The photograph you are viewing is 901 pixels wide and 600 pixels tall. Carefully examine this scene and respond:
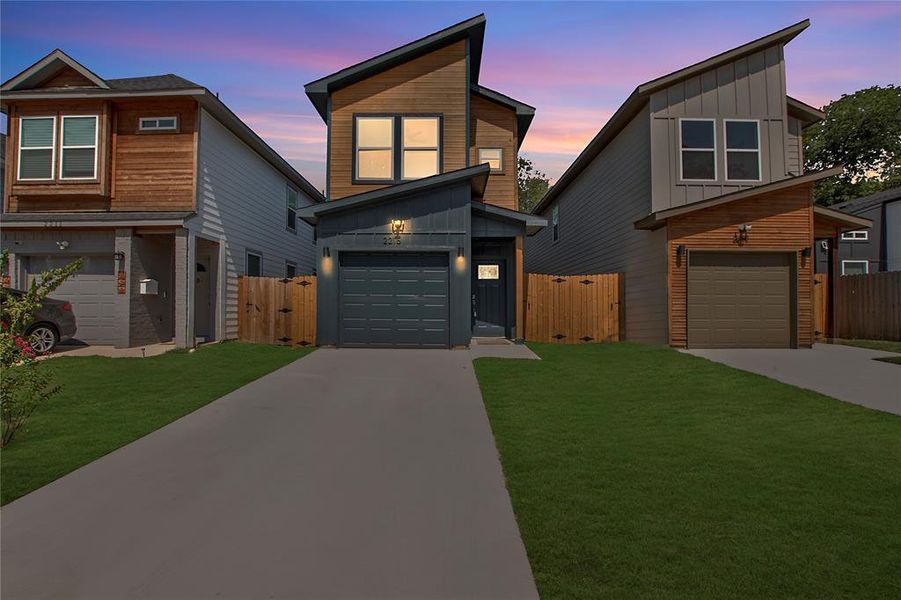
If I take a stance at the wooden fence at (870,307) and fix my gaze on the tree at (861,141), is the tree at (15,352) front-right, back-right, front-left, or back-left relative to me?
back-left

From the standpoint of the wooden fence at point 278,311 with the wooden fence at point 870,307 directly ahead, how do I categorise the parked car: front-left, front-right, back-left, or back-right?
back-right

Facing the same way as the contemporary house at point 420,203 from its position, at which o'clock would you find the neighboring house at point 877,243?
The neighboring house is roughly at 8 o'clock from the contemporary house.

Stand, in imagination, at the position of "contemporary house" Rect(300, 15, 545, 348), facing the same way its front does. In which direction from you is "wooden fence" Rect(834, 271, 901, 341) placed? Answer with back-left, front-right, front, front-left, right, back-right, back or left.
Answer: left

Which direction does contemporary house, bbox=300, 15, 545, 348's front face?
toward the camera

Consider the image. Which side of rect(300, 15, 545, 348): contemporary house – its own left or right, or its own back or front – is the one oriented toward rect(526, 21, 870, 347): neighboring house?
left

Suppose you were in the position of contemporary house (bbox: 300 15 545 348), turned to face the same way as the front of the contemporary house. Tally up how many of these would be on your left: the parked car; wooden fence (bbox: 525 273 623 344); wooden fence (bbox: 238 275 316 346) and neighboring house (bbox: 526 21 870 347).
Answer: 2

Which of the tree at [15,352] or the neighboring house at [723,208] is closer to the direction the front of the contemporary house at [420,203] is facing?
the tree

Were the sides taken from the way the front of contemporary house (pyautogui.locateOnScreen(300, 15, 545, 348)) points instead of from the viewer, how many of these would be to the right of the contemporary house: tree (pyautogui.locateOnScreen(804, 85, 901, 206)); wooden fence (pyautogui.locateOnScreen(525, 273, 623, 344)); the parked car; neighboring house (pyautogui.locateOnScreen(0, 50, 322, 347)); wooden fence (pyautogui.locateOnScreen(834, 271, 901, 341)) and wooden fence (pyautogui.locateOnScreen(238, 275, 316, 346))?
3

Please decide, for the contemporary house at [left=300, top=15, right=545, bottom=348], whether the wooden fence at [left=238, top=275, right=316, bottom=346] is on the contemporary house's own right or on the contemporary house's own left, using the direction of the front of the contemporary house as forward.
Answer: on the contemporary house's own right

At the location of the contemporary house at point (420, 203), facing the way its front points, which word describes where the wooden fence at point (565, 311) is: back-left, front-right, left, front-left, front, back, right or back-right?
left

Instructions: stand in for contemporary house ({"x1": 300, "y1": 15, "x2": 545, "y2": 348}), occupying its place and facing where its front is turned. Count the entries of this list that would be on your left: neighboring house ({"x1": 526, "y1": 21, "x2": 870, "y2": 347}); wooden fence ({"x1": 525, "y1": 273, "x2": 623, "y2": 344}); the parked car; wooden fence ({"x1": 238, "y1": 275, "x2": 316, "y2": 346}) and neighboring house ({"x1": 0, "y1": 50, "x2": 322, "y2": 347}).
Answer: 2

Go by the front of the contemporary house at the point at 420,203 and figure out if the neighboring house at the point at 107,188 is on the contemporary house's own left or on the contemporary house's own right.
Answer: on the contemporary house's own right

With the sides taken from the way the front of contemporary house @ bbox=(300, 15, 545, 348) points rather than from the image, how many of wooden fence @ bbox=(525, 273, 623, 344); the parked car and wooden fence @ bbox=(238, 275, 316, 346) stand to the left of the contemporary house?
1

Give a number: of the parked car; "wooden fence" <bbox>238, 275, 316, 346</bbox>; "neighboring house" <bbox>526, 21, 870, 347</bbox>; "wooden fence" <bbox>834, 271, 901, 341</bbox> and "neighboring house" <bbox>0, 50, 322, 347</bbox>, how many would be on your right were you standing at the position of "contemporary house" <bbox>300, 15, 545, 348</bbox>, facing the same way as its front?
3
